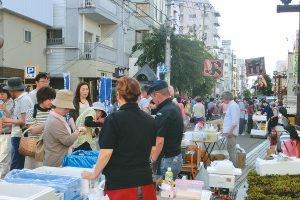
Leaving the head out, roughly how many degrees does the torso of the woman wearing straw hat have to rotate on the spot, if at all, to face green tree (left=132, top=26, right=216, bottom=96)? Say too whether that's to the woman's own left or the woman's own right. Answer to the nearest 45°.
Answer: approximately 90° to the woman's own left

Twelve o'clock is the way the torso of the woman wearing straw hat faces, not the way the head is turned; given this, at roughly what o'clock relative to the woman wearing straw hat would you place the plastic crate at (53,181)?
The plastic crate is roughly at 3 o'clock from the woman wearing straw hat.

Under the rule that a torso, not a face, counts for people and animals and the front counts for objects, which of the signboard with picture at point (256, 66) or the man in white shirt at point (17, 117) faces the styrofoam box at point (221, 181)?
the signboard with picture

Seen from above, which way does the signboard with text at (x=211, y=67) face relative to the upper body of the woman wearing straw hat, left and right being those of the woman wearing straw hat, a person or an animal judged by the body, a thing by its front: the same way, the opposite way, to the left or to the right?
to the right

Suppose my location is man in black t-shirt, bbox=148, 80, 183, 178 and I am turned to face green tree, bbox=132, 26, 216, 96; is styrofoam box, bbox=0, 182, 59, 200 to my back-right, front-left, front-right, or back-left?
back-left

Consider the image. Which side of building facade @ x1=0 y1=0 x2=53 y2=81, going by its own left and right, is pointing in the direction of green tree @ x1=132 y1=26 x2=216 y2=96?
left

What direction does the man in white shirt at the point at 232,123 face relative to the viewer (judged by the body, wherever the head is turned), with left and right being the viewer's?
facing to the left of the viewer

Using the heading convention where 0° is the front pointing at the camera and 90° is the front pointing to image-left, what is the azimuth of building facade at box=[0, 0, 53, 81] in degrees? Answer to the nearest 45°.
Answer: approximately 315°

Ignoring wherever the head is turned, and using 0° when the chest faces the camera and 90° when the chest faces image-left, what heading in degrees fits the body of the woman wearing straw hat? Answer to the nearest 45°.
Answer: approximately 270°
